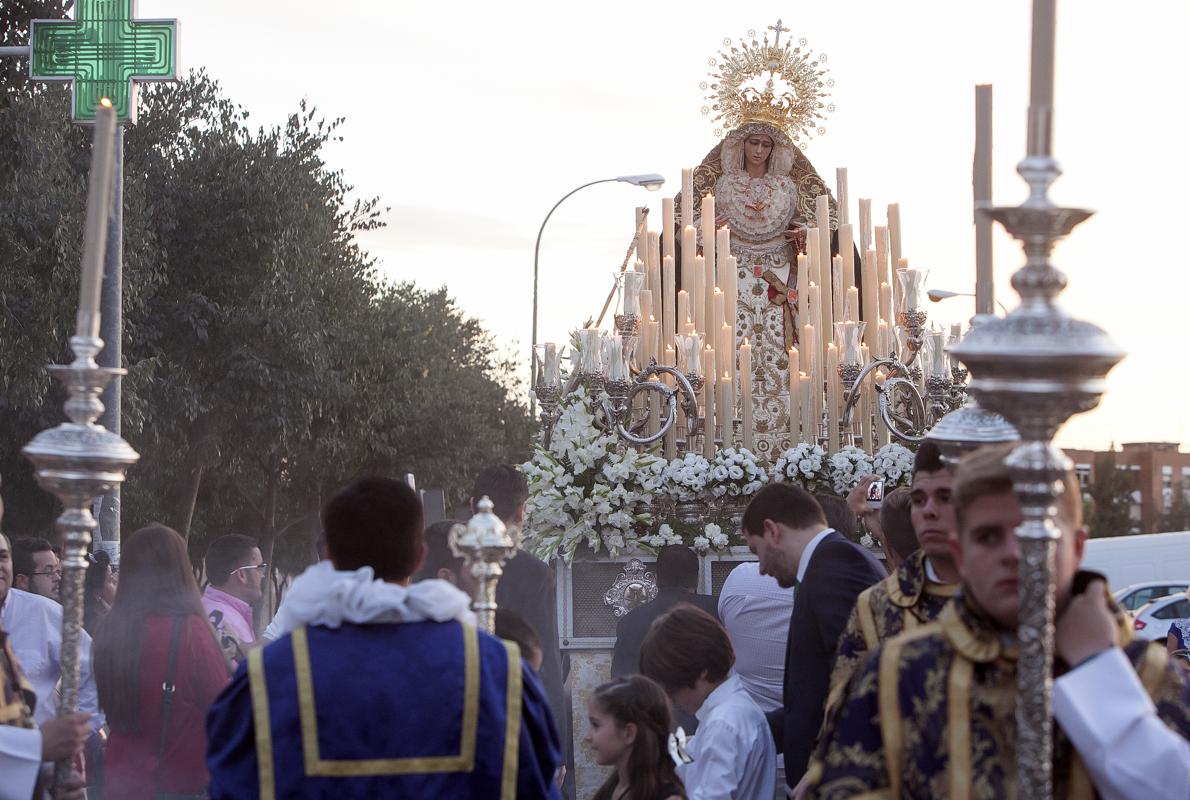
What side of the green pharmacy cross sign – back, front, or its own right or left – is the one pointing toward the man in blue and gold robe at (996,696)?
front

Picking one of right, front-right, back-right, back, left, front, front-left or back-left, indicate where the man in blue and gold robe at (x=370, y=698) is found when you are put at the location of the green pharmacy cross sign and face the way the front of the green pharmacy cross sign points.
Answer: front

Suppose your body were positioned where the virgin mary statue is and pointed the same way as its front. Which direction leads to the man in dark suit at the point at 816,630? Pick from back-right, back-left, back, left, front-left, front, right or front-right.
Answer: front

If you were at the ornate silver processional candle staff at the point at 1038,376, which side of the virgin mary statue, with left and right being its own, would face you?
front

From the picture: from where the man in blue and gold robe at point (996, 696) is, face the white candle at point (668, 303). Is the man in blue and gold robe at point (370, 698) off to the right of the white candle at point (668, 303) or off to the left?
left

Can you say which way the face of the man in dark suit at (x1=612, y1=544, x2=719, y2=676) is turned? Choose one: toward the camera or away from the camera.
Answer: away from the camera

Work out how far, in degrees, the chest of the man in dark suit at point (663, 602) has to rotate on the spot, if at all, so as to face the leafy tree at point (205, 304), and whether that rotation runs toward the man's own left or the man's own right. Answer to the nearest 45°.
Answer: approximately 45° to the man's own left

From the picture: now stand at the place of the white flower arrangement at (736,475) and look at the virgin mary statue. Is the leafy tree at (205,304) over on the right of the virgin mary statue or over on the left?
left

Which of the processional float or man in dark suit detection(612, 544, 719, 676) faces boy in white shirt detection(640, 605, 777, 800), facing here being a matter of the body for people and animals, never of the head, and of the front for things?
the processional float

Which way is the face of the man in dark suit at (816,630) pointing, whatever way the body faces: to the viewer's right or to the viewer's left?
to the viewer's left

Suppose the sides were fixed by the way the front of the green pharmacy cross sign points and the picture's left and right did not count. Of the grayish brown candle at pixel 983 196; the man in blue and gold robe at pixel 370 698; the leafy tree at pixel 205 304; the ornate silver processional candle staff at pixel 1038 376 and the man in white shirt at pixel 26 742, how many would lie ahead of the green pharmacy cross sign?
4

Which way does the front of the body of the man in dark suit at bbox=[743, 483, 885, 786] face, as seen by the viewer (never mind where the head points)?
to the viewer's left

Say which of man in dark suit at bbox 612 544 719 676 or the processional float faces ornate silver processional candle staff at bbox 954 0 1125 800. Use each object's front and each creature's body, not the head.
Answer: the processional float

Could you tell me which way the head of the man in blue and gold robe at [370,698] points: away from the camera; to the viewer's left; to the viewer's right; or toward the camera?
away from the camera

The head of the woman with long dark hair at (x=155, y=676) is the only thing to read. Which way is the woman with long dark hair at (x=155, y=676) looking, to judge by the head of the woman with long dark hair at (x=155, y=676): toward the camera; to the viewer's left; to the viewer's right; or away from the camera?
away from the camera

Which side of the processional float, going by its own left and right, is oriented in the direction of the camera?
front

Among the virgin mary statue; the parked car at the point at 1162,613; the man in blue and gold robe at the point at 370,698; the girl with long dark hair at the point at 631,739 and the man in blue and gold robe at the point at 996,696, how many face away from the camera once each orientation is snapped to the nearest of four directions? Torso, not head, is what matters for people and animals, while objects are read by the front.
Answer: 1

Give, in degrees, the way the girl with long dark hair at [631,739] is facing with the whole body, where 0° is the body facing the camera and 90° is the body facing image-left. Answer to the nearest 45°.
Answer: approximately 90°

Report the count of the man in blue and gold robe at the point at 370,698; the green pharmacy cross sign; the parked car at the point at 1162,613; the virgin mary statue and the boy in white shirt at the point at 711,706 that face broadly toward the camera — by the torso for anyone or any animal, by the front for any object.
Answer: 2
